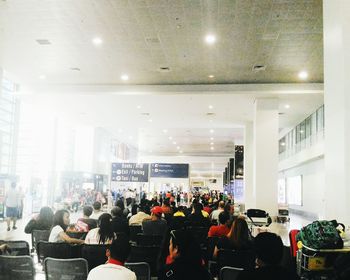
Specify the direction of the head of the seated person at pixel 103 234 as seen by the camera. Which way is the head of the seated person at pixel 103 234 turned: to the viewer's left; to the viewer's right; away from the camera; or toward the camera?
away from the camera

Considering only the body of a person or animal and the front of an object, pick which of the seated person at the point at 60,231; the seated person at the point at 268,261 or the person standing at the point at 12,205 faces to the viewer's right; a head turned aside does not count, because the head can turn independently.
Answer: the seated person at the point at 60,231

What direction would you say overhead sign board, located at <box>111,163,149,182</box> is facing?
toward the camera

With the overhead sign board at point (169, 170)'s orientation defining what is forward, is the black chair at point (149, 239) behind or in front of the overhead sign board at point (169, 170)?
in front

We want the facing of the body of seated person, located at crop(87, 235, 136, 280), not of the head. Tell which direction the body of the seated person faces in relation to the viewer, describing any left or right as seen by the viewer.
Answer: facing away from the viewer

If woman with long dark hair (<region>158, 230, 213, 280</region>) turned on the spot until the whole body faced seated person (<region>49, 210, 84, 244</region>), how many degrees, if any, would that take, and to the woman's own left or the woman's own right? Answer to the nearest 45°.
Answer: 0° — they already face them

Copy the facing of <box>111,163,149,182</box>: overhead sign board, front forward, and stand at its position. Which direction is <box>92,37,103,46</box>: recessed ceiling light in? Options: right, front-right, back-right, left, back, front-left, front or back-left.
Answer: front

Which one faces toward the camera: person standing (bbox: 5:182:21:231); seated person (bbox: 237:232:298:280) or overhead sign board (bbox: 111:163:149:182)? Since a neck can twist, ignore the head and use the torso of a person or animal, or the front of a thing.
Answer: the overhead sign board

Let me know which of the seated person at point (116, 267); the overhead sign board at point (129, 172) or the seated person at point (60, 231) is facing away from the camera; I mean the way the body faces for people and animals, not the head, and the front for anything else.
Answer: the seated person at point (116, 267)

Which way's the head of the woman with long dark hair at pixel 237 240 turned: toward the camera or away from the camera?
away from the camera

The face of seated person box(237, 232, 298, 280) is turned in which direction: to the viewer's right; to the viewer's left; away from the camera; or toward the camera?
away from the camera

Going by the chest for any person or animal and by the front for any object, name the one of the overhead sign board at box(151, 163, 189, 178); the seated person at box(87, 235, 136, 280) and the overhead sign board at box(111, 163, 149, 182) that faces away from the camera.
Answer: the seated person

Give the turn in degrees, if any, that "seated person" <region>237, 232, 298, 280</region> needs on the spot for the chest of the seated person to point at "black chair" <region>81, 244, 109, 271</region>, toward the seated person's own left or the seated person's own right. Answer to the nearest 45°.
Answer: approximately 45° to the seated person's own left
